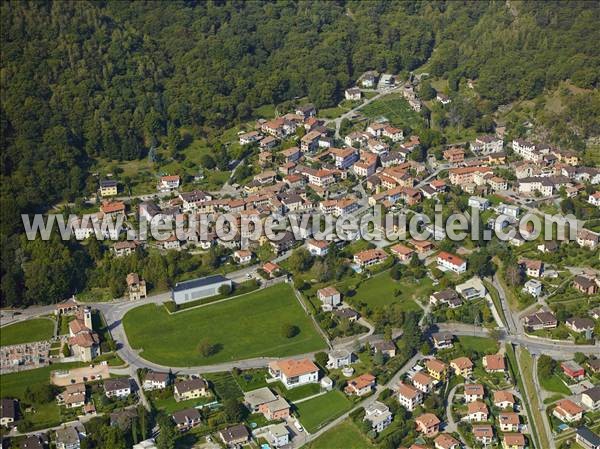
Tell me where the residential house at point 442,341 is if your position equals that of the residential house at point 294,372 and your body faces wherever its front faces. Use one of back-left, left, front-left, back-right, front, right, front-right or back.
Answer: left

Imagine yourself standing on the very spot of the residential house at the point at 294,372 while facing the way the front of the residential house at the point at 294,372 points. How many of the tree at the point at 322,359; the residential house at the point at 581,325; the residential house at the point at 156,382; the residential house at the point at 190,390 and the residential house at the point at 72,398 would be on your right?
3

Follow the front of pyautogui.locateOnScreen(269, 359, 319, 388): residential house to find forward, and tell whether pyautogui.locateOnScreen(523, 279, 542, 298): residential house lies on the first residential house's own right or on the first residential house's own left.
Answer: on the first residential house's own left

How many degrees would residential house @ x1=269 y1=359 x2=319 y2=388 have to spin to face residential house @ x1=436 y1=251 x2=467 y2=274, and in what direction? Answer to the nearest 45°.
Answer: approximately 135° to its left

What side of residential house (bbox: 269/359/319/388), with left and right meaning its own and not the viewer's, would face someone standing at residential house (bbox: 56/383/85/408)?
right

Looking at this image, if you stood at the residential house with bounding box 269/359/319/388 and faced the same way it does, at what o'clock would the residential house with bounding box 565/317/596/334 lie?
the residential house with bounding box 565/317/596/334 is roughly at 9 o'clock from the residential house with bounding box 269/359/319/388.

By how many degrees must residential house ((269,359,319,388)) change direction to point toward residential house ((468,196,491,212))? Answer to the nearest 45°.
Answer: approximately 135° to its left

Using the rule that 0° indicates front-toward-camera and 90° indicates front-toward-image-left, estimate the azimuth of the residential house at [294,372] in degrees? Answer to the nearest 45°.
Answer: approximately 0°

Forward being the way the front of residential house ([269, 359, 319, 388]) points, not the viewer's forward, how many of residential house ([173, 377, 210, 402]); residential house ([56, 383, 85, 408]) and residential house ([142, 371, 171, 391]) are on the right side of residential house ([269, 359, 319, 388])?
3

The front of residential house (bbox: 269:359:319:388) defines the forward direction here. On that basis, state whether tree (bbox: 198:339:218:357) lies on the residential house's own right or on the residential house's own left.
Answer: on the residential house's own right

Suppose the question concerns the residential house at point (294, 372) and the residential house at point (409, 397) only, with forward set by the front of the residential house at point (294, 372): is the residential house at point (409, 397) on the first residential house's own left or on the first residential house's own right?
on the first residential house's own left

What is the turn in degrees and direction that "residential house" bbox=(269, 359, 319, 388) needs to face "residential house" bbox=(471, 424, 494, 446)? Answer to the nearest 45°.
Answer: approximately 45° to its left

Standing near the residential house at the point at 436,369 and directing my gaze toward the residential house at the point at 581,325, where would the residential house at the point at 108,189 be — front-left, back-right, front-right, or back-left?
back-left

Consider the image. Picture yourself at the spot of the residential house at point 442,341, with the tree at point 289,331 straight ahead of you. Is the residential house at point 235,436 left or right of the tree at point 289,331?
left

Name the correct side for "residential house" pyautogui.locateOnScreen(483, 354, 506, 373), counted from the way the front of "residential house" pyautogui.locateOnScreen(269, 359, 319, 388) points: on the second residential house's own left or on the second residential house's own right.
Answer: on the second residential house's own left
